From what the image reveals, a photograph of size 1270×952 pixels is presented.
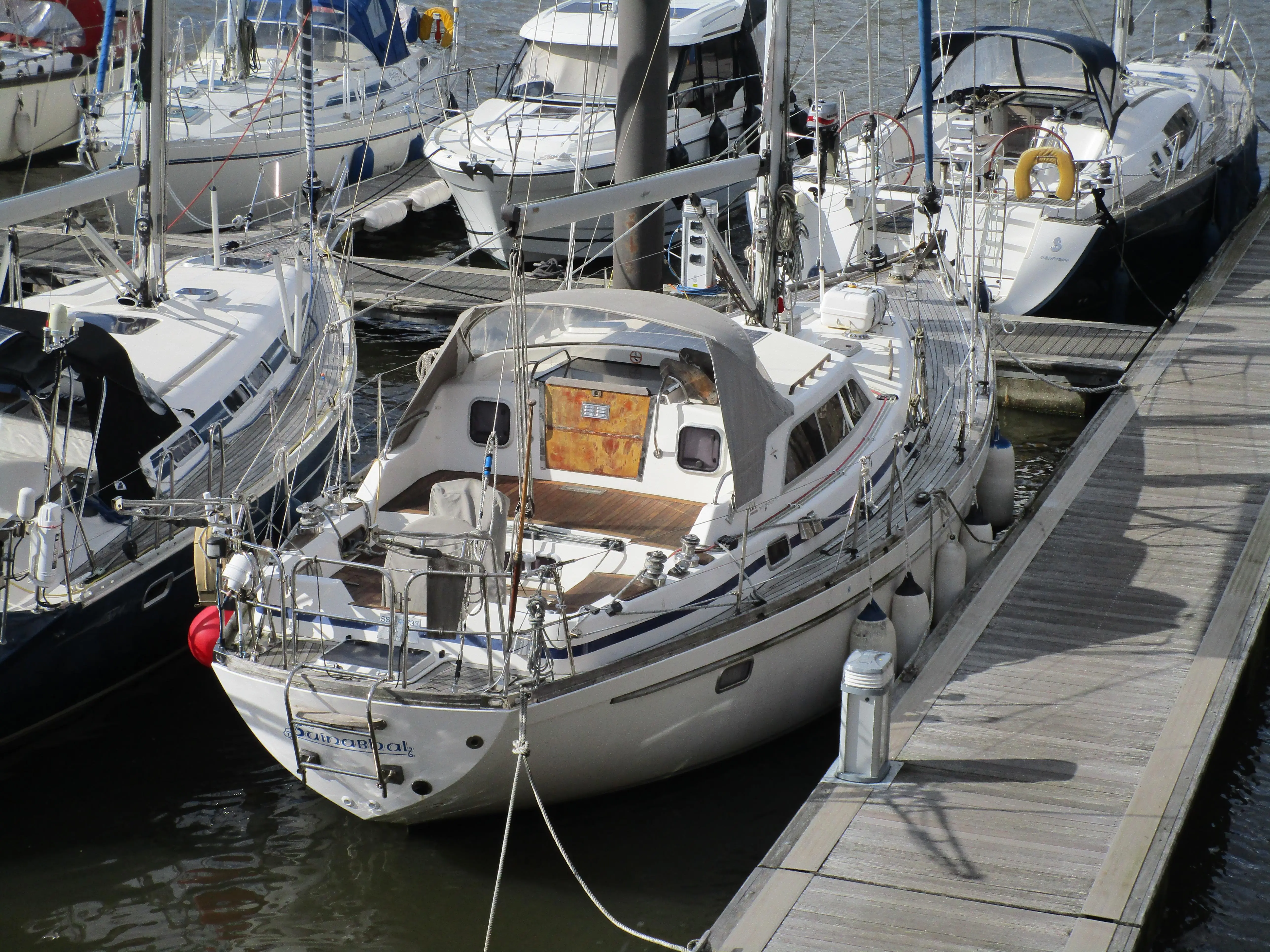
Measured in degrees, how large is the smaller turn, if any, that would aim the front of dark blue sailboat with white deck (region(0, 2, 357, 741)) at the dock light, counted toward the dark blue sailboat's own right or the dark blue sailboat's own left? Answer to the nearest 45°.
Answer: approximately 90° to the dark blue sailboat's own right

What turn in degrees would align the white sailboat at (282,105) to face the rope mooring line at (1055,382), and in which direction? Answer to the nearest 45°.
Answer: approximately 90° to its left

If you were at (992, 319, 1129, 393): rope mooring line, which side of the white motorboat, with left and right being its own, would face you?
left

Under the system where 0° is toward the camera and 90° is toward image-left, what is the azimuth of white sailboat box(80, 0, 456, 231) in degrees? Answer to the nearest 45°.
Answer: approximately 45°

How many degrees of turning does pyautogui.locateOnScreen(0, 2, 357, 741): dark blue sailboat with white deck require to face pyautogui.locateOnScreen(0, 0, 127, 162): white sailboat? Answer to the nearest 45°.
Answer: approximately 45° to its left

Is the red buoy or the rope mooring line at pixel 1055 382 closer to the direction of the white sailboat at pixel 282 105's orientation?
the red buoy

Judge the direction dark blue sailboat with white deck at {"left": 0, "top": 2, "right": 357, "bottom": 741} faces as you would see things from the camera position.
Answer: facing away from the viewer and to the right of the viewer

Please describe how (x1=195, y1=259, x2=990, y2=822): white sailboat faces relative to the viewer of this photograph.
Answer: facing away from the viewer and to the right of the viewer

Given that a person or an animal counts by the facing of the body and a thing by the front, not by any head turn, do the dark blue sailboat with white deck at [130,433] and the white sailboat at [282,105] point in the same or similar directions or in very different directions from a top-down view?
very different directions
